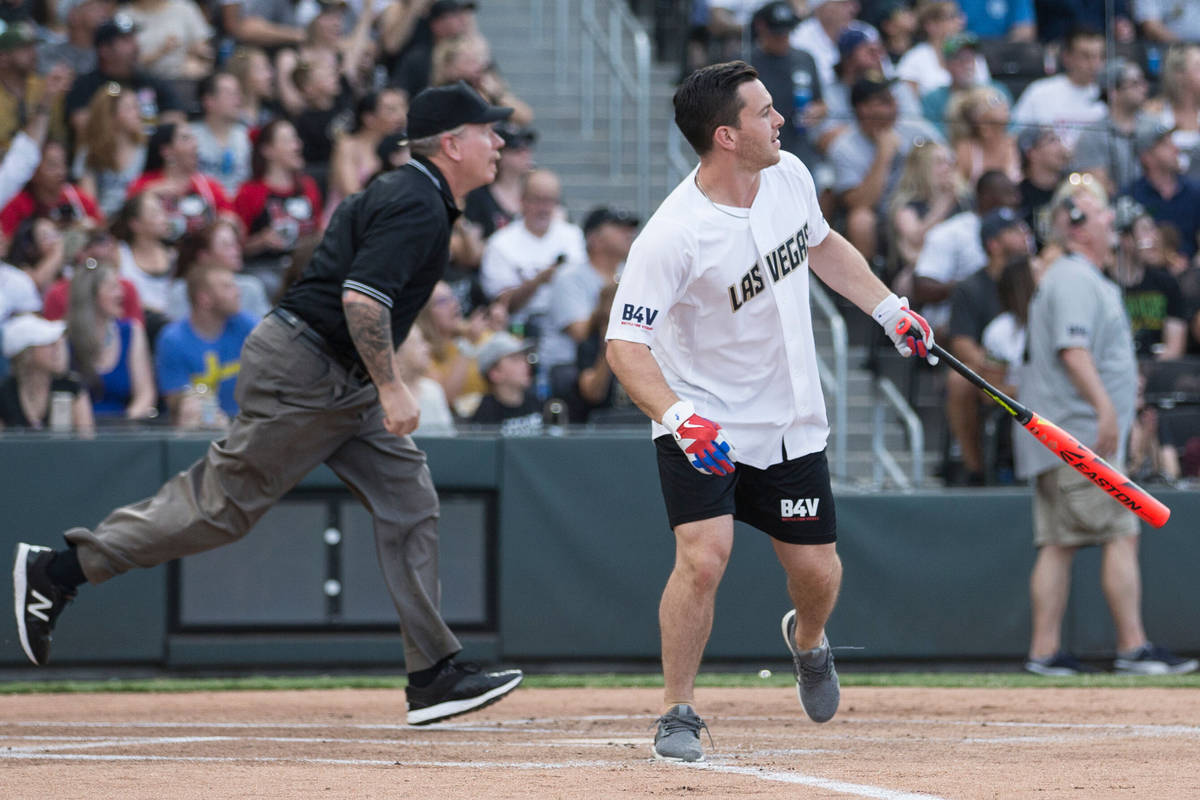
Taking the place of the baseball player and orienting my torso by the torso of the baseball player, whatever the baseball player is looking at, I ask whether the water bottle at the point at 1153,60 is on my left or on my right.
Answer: on my left

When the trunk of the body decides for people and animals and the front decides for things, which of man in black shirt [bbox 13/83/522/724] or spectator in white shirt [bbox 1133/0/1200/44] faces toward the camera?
the spectator in white shirt

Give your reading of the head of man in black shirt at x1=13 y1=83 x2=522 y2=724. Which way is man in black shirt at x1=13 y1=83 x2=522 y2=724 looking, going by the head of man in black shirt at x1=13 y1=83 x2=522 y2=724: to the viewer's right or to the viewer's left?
to the viewer's right

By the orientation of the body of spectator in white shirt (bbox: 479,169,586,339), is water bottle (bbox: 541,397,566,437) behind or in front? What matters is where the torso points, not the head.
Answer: in front

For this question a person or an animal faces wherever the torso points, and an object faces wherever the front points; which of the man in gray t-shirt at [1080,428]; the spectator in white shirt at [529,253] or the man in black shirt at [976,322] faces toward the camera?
the spectator in white shirt

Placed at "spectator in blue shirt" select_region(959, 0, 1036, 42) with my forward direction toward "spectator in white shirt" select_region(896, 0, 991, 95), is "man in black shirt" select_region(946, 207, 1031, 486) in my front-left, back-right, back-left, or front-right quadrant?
front-left

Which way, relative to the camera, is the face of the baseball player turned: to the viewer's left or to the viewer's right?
to the viewer's right
